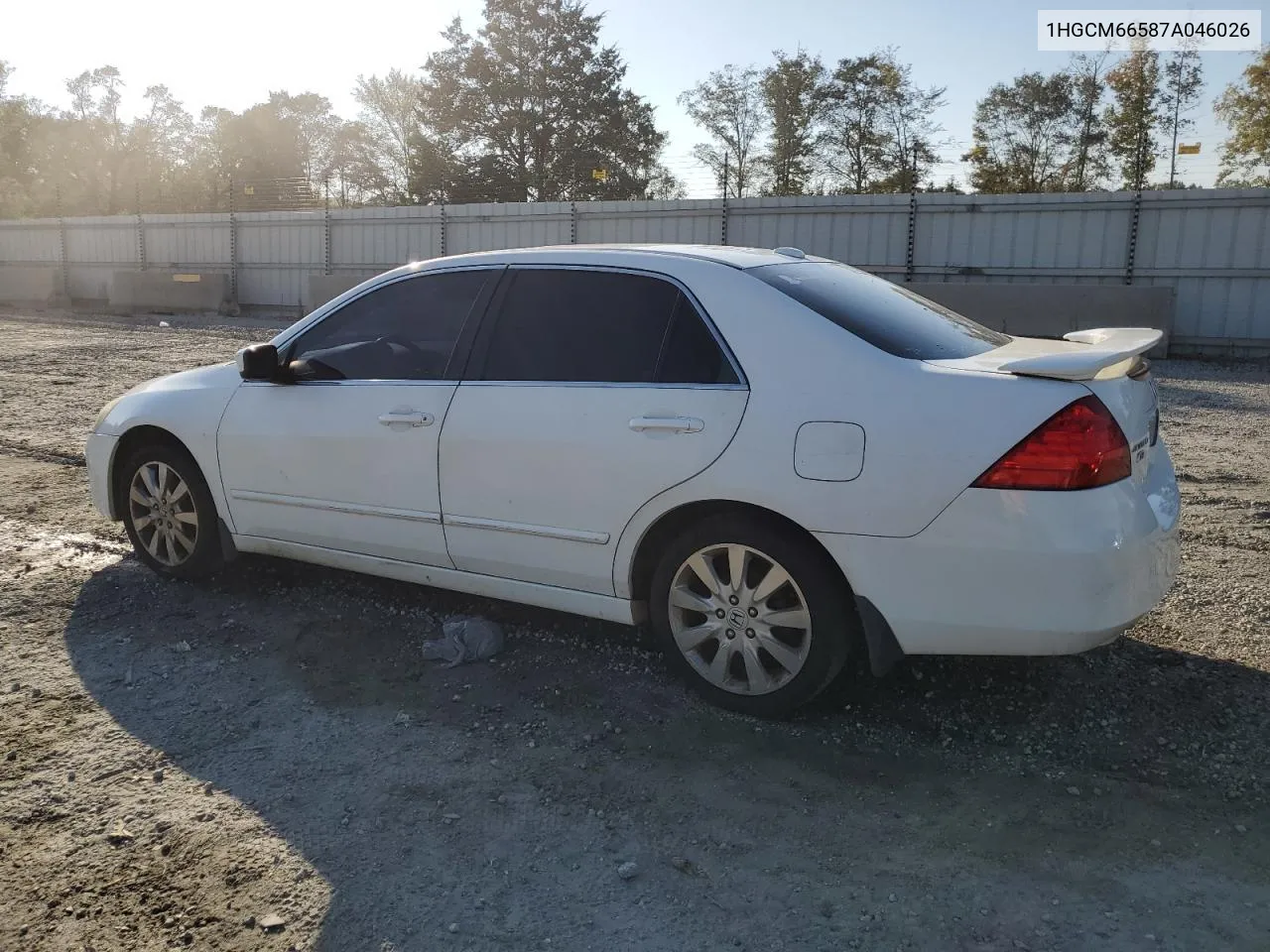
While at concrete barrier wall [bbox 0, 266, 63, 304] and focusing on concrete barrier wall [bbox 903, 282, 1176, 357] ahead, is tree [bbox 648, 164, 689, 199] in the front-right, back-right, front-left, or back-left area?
front-left

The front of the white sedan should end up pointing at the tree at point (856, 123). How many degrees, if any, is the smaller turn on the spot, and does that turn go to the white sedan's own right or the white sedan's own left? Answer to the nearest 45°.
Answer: approximately 45° to the white sedan's own right

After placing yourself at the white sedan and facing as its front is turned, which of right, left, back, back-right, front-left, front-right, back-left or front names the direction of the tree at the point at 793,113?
front-right

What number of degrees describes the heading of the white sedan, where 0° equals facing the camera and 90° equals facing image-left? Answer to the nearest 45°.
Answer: approximately 135°

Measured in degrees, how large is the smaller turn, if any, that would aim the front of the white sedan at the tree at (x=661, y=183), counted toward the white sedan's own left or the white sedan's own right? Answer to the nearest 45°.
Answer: approximately 45° to the white sedan's own right

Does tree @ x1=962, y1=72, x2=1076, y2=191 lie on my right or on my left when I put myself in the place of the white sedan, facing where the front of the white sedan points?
on my right

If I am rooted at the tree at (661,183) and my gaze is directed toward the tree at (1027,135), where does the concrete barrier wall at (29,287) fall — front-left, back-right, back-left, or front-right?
back-right

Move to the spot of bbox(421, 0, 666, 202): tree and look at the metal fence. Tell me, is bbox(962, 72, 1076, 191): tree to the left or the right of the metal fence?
left

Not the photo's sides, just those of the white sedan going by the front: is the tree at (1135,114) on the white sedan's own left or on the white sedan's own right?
on the white sedan's own right

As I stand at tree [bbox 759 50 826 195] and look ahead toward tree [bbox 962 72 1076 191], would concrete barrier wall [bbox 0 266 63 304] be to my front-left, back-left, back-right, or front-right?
back-right
